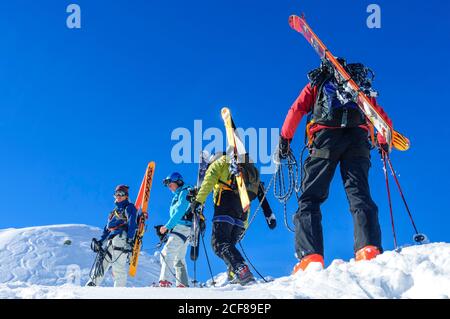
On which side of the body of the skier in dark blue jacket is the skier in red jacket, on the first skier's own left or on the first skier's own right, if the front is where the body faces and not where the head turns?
on the first skier's own left

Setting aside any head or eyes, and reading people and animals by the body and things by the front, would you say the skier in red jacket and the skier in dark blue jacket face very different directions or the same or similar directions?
very different directions

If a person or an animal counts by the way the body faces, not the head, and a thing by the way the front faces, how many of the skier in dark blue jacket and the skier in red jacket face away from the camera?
1

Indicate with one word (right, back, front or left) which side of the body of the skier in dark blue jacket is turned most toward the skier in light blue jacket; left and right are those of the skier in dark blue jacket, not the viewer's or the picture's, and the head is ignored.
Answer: left

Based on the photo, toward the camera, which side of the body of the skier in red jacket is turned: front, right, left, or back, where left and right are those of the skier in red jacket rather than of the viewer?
back

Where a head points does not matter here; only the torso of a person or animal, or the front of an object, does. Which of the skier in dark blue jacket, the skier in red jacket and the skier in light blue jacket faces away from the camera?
the skier in red jacket
